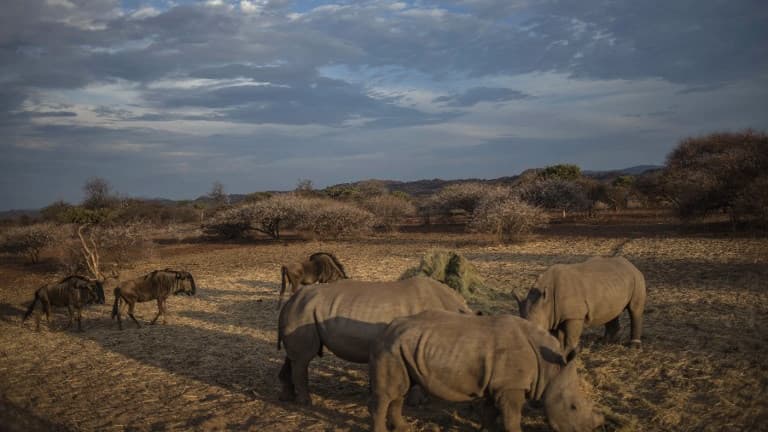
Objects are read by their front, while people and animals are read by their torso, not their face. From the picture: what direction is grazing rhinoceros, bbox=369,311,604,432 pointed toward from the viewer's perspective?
to the viewer's right

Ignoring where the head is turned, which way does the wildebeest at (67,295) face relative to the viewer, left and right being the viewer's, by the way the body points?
facing to the right of the viewer

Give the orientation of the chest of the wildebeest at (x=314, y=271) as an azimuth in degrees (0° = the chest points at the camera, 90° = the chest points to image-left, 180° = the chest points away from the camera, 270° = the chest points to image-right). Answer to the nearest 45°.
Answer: approximately 270°

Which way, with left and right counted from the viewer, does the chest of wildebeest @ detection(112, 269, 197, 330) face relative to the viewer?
facing to the right of the viewer
